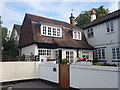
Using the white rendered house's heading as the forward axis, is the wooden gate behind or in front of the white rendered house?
in front

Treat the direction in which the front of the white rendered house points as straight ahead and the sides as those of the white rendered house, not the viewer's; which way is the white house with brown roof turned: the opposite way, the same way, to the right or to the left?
to the left

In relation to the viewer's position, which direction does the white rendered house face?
facing the viewer and to the left of the viewer

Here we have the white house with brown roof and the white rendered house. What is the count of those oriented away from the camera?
0

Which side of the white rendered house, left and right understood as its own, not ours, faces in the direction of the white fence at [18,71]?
front

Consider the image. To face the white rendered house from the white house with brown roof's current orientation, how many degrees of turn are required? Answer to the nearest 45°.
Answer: approximately 45° to its left

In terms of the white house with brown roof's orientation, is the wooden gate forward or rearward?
forward

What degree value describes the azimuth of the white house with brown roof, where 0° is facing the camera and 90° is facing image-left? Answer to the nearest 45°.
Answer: approximately 315°

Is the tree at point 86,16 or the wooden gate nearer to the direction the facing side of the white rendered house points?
the wooden gate

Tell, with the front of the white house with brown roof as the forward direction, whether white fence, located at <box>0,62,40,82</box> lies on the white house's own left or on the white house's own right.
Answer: on the white house's own right
